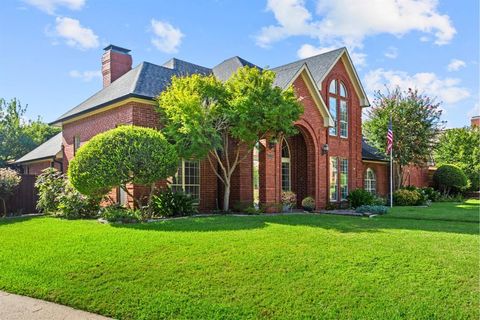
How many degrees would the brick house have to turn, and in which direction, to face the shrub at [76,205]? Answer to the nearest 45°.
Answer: approximately 90° to its right

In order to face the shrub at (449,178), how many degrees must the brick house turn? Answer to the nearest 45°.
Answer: approximately 90° to its left

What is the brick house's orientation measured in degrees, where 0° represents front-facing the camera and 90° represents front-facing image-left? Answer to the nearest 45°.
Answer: approximately 315°

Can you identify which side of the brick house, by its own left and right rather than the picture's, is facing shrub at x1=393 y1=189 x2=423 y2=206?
left

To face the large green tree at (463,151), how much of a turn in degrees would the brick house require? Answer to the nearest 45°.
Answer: approximately 90° to its left
